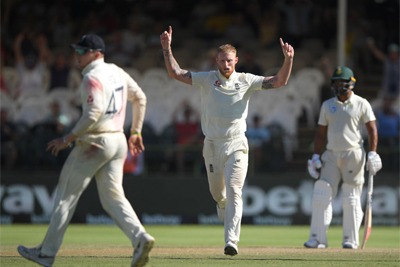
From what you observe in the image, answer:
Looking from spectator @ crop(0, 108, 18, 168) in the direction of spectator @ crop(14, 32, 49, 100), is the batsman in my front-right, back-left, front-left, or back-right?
back-right

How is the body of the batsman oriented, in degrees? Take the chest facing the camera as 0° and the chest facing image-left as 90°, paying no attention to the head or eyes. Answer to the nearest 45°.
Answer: approximately 0°

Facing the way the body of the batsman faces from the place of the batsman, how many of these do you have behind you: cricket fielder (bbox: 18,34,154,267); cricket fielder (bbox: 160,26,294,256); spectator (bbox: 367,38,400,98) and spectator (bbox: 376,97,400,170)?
2

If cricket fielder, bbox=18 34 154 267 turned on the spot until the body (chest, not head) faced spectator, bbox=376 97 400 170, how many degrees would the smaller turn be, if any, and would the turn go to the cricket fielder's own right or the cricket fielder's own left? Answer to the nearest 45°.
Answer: approximately 90° to the cricket fielder's own right

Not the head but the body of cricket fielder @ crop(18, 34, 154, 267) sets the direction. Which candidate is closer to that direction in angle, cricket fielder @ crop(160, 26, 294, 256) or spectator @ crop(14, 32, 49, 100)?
the spectator

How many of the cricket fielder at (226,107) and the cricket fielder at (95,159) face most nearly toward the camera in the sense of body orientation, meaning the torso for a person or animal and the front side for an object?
1

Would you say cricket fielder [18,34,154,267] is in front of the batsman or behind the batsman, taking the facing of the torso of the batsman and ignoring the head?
in front

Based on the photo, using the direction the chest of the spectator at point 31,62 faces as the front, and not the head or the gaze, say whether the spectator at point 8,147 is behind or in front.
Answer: in front

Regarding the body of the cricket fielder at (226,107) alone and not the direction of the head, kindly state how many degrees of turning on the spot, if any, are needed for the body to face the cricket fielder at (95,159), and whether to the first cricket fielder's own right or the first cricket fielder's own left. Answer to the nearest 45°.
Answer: approximately 45° to the first cricket fielder's own right

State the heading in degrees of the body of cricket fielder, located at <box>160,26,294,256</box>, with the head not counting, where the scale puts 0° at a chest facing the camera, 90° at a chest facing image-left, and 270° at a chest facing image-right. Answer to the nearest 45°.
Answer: approximately 0°

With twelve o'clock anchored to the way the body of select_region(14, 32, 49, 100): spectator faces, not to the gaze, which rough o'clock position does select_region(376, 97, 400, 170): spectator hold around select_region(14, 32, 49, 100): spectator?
select_region(376, 97, 400, 170): spectator is roughly at 10 o'clock from select_region(14, 32, 49, 100): spectator.

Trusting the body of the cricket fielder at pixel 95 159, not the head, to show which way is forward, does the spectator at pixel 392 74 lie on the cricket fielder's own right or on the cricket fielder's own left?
on the cricket fielder's own right
